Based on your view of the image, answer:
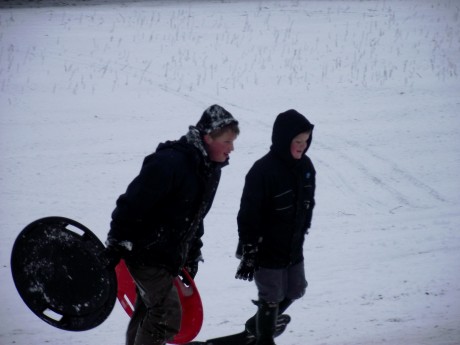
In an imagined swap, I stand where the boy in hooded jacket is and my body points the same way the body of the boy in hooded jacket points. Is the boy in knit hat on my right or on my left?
on my right
